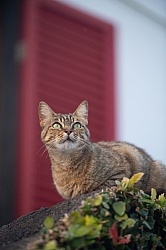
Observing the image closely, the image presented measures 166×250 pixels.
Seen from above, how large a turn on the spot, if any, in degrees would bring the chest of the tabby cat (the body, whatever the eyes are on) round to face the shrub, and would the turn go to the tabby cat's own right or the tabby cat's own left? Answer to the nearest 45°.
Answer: approximately 45° to the tabby cat's own left

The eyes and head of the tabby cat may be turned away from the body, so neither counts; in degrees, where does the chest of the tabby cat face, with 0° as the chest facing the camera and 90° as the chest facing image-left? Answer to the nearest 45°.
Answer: approximately 45°

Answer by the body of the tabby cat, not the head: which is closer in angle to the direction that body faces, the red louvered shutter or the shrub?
the shrub

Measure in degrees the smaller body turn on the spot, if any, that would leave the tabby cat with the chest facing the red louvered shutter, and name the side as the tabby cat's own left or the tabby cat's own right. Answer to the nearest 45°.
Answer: approximately 135° to the tabby cat's own right
